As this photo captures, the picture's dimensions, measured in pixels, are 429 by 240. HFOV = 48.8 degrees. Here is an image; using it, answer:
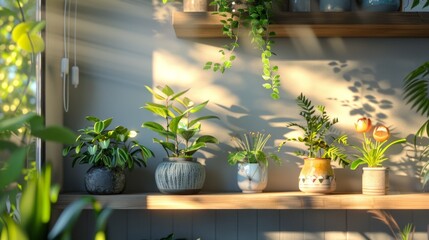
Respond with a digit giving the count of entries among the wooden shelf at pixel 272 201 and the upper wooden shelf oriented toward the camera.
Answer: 2

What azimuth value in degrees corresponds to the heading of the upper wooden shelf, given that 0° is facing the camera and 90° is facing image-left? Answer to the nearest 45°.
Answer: approximately 0°

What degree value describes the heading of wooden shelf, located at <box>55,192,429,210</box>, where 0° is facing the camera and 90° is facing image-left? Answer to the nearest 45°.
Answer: approximately 0°

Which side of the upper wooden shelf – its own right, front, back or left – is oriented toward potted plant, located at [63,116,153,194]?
right

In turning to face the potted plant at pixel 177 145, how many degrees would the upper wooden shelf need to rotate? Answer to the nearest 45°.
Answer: approximately 90° to its right
